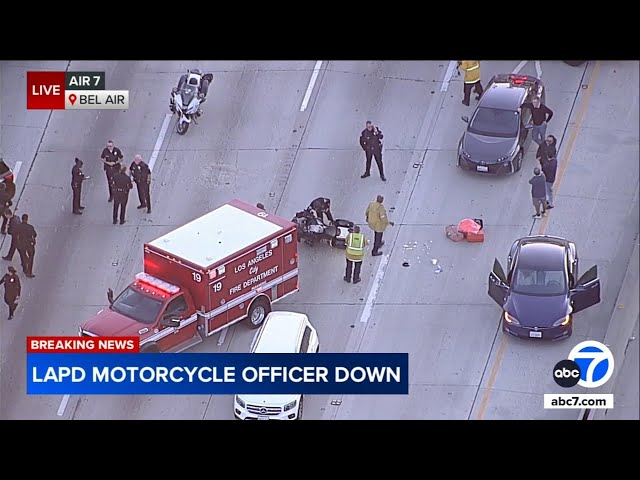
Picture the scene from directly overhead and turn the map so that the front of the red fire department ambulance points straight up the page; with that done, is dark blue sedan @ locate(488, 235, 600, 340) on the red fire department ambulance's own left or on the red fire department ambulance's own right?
on the red fire department ambulance's own left

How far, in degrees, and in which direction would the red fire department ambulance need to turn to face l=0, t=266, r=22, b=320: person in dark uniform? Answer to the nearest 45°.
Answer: approximately 45° to its right

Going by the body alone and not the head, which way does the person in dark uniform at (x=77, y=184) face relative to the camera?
to the viewer's right

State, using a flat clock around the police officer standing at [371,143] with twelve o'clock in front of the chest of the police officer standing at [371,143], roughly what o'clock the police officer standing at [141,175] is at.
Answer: the police officer standing at [141,175] is roughly at 3 o'clock from the police officer standing at [371,143].
